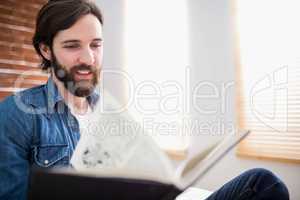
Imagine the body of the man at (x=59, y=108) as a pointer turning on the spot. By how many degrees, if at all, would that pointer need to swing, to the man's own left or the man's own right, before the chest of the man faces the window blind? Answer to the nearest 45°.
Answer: approximately 90° to the man's own left

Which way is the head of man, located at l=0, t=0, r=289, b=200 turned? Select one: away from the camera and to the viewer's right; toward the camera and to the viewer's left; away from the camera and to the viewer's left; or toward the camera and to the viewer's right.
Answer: toward the camera and to the viewer's right

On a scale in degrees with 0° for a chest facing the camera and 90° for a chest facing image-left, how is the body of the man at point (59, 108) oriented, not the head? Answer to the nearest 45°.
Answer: approximately 315°
